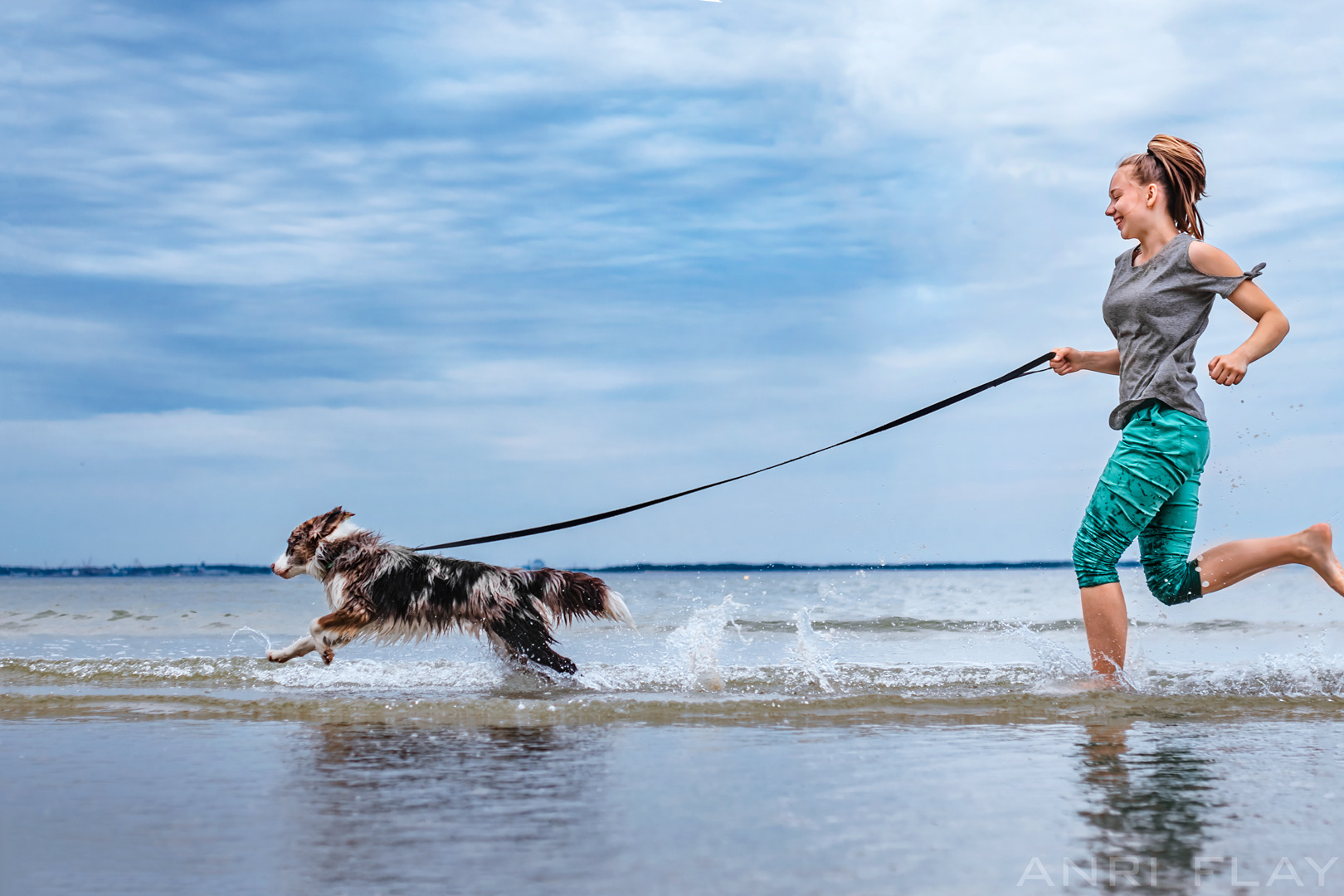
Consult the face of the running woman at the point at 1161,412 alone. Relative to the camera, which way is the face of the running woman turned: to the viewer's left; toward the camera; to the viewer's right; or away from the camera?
to the viewer's left

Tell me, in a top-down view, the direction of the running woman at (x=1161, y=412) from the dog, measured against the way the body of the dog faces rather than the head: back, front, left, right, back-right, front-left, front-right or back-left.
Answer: back-left

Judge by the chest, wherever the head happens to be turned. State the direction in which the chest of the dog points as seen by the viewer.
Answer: to the viewer's left

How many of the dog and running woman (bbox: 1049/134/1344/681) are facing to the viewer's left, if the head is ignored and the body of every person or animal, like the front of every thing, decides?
2

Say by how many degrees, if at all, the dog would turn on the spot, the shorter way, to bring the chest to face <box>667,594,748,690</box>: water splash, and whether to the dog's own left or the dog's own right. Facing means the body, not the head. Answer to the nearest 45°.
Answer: approximately 180°

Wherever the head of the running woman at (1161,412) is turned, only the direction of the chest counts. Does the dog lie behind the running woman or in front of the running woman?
in front

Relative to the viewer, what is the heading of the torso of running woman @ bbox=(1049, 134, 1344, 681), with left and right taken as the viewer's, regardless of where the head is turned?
facing to the left of the viewer
